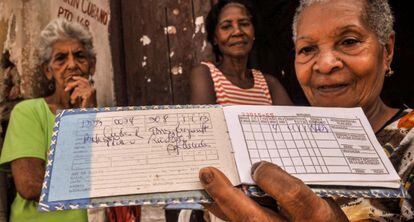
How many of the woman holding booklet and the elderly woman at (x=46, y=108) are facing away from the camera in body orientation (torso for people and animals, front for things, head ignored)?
0

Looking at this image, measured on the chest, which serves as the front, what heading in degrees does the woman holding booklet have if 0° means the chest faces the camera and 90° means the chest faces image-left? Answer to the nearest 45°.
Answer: approximately 45°

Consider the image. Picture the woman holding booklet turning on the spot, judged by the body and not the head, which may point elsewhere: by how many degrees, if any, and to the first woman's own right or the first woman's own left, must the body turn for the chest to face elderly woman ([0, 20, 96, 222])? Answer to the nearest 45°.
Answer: approximately 45° to the first woman's own right

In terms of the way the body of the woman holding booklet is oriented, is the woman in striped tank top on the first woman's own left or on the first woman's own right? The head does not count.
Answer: on the first woman's own right
